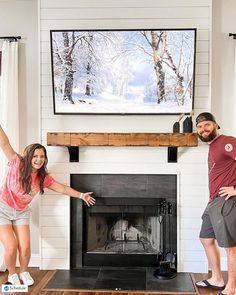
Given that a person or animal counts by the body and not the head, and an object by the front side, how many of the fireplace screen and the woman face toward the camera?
2

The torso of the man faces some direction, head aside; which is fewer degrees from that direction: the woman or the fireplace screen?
the woman

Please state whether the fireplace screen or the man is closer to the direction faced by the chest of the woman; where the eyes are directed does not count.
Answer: the man

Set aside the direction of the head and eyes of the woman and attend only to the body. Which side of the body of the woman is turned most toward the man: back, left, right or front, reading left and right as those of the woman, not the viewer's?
left

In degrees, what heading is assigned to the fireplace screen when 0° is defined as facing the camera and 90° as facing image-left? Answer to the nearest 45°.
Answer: approximately 0°

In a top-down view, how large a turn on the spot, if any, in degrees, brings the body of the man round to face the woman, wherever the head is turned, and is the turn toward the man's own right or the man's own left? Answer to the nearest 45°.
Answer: approximately 45° to the man's own right

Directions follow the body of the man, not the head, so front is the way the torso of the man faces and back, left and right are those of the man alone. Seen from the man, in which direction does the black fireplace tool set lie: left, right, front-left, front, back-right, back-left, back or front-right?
right

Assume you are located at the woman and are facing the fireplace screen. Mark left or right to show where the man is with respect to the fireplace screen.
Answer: right
